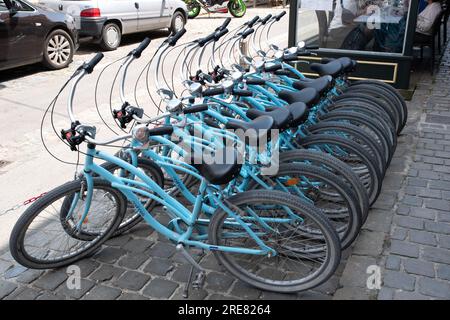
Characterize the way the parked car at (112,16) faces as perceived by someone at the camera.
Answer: facing away from the viewer and to the right of the viewer

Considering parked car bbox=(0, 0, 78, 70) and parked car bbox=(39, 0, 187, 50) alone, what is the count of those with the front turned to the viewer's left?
0

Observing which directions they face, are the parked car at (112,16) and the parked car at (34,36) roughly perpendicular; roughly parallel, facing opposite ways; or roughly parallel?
roughly parallel

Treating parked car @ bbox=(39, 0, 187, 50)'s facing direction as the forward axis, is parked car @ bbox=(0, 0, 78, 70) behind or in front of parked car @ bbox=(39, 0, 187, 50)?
behind

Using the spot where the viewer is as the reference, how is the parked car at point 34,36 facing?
facing away from the viewer and to the right of the viewer

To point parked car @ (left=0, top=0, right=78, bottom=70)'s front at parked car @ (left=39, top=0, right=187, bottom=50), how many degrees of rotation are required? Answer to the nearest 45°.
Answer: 0° — it already faces it
